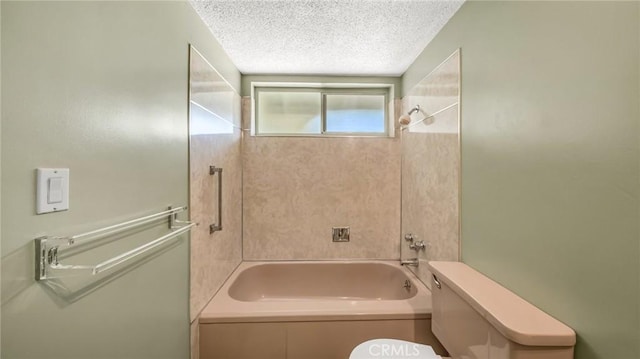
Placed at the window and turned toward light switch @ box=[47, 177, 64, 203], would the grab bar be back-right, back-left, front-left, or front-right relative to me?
front-right

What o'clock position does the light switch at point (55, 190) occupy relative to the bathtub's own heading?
The light switch is roughly at 1 o'clock from the bathtub.

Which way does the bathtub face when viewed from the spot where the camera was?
facing the viewer
